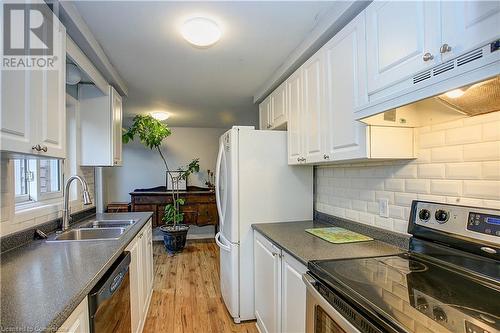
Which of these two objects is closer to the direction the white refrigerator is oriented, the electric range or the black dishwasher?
the black dishwasher

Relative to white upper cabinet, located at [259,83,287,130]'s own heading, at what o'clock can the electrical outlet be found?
The electrical outlet is roughly at 8 o'clock from the white upper cabinet.

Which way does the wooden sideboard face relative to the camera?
toward the camera

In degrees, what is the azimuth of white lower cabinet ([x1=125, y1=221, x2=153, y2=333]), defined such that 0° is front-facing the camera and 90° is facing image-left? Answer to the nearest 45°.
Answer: approximately 270°

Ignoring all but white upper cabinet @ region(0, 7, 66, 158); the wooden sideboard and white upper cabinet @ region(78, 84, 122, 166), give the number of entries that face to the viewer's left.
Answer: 0

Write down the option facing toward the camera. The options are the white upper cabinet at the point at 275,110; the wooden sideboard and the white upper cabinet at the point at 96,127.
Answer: the wooden sideboard

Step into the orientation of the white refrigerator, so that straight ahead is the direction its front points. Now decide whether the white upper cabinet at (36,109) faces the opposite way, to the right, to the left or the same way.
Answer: the opposite way

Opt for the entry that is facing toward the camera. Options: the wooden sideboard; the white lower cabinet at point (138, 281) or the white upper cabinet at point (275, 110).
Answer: the wooden sideboard

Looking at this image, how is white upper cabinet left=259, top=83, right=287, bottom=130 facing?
to the viewer's left

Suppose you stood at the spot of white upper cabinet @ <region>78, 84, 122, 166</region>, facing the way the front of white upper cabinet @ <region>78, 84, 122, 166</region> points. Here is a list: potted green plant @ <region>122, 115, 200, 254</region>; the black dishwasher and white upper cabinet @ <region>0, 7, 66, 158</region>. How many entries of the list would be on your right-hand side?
2

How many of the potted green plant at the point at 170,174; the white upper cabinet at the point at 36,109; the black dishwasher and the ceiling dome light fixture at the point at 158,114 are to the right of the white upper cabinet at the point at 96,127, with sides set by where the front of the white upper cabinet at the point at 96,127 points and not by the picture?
2

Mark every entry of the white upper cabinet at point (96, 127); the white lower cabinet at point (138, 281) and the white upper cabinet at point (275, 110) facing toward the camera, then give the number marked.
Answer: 0

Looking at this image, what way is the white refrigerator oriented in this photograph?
to the viewer's left

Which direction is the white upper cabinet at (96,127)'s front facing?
to the viewer's right

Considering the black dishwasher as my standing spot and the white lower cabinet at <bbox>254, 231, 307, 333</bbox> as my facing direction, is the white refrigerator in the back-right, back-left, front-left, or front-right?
front-left

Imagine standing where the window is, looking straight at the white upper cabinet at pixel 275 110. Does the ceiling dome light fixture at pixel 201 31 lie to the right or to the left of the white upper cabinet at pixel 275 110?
right
